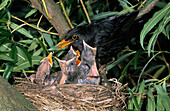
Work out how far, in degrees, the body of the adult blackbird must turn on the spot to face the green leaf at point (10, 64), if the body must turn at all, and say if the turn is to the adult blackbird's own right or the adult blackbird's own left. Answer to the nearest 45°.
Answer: approximately 45° to the adult blackbird's own left

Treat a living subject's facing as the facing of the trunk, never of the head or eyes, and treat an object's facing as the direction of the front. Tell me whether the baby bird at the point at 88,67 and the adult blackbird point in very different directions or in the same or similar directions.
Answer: very different directions

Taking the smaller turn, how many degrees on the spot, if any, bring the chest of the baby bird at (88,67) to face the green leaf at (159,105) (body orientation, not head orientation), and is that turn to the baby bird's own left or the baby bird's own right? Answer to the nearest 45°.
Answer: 0° — it already faces it

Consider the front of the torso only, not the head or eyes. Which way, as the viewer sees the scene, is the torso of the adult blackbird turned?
to the viewer's left
